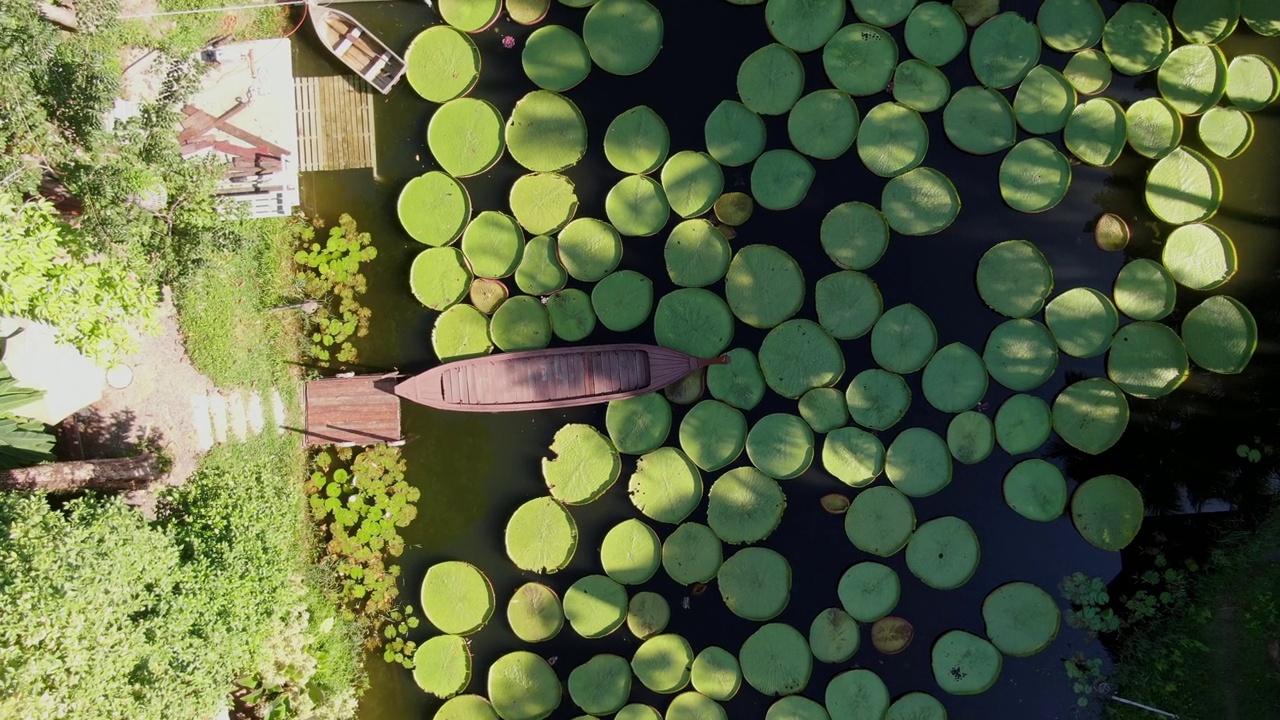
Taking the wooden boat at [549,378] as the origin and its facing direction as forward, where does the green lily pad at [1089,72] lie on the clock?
The green lily pad is roughly at 12 o'clock from the wooden boat.

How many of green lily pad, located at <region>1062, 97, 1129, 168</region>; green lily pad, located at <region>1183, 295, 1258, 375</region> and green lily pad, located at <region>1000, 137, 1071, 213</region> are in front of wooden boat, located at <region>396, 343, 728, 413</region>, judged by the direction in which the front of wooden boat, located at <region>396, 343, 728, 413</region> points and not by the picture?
3

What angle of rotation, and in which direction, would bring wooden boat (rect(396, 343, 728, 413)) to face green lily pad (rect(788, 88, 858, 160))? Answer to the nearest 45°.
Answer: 0° — it already faces it

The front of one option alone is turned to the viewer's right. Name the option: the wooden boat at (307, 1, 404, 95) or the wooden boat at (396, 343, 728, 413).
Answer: the wooden boat at (396, 343, 728, 413)

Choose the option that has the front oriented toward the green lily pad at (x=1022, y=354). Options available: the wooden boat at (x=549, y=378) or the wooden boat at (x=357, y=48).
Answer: the wooden boat at (x=549, y=378)

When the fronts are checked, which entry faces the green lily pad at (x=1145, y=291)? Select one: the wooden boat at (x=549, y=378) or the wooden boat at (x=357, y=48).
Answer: the wooden boat at (x=549, y=378)

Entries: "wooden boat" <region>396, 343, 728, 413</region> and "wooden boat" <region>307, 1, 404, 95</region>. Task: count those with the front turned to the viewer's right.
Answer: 1

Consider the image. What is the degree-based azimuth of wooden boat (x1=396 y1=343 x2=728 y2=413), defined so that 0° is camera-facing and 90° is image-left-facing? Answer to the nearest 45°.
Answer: approximately 270°

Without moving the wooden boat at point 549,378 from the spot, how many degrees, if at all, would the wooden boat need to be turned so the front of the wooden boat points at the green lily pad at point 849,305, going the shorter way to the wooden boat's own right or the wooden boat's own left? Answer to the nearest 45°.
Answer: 0° — it already faces it
